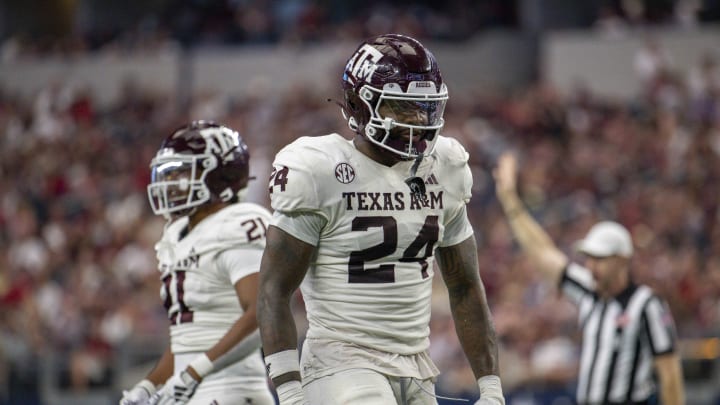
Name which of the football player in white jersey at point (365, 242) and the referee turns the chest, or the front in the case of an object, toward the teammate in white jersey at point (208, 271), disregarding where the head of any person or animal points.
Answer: the referee

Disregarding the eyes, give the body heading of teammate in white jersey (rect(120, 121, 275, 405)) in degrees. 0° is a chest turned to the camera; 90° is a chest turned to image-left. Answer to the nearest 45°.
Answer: approximately 45°

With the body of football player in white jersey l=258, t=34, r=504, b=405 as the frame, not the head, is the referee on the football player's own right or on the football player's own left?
on the football player's own left

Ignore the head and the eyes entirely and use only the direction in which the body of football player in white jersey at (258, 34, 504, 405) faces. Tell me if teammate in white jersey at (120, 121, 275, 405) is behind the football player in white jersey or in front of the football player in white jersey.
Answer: behind

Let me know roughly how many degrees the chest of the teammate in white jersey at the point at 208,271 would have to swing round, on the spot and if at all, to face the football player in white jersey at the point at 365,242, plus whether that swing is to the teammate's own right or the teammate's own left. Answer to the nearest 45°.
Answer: approximately 90° to the teammate's own left

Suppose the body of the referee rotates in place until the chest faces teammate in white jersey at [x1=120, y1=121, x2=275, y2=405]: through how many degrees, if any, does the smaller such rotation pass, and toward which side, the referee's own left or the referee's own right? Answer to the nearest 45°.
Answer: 0° — they already face them

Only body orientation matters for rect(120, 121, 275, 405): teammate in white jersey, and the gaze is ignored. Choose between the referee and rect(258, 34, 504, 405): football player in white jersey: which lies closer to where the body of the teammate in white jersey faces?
the football player in white jersey

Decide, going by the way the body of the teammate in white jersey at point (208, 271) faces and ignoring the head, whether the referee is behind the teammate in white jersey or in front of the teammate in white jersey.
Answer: behind

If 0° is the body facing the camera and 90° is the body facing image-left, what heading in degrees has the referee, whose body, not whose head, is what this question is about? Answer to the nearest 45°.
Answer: approximately 45°

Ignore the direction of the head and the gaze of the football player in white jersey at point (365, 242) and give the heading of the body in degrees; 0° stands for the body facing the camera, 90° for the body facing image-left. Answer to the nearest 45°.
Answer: approximately 315°
